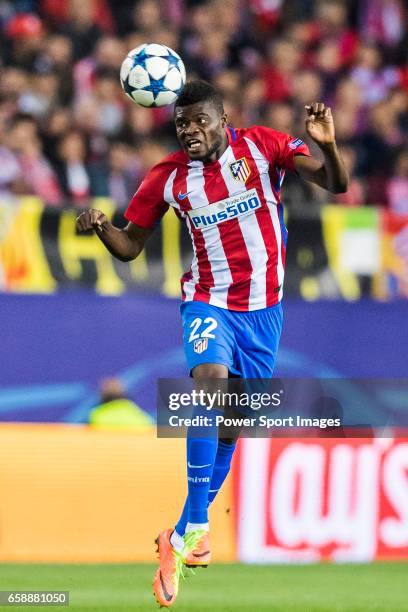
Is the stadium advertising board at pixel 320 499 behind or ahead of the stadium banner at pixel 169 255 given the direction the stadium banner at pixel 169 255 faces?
ahead

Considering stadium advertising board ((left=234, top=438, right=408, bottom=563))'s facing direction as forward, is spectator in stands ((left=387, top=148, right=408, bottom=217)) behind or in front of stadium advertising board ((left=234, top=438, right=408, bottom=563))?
behind

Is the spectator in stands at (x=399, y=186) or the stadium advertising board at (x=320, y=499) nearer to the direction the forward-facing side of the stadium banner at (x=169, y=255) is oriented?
the stadium advertising board

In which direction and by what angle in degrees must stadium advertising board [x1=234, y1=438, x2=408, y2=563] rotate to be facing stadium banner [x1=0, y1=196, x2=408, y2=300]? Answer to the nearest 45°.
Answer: approximately 135° to its right

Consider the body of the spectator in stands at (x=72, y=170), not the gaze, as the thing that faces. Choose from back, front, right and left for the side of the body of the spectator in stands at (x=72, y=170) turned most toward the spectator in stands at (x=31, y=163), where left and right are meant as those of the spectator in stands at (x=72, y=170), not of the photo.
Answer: right

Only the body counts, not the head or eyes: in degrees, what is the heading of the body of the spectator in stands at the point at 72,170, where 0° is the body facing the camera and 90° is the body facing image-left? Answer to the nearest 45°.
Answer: approximately 0°

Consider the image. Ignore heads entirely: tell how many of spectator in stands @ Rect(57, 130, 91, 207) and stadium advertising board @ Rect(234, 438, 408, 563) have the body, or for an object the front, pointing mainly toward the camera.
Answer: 2
